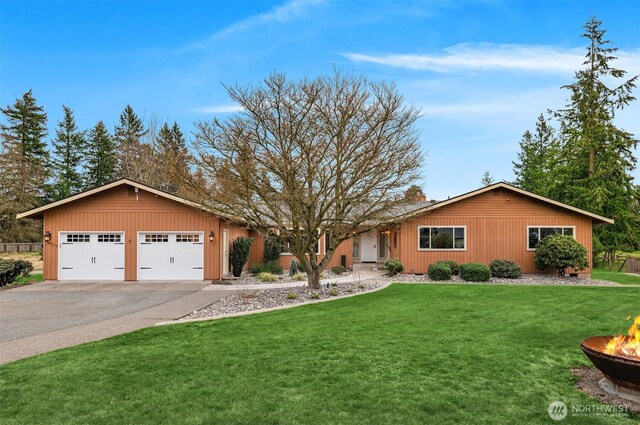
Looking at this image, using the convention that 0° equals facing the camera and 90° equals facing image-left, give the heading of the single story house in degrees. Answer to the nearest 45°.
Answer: approximately 0°

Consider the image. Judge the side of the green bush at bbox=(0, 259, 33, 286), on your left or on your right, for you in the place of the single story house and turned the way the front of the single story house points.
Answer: on your right

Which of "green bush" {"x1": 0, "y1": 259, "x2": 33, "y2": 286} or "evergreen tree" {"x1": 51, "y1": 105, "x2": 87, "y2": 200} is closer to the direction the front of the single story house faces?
the green bush

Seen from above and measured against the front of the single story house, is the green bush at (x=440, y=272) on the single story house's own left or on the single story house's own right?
on the single story house's own left

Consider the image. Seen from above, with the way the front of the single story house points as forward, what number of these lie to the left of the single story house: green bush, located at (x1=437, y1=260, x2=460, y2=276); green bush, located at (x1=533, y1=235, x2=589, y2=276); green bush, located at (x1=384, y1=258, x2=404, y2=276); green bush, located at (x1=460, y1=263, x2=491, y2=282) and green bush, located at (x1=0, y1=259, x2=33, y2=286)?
4

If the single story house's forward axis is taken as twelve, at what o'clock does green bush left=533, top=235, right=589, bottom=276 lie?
The green bush is roughly at 9 o'clock from the single story house.

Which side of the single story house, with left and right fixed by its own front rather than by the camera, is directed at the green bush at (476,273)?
left

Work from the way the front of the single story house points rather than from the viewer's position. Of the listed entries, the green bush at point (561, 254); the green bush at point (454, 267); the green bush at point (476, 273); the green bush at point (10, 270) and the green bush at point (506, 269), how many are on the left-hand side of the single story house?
4

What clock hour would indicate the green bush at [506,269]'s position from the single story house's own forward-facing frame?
The green bush is roughly at 9 o'clock from the single story house.

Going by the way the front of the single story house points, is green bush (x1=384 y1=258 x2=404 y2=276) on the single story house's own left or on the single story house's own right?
on the single story house's own left
